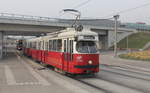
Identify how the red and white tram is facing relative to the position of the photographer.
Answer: facing the viewer and to the right of the viewer
